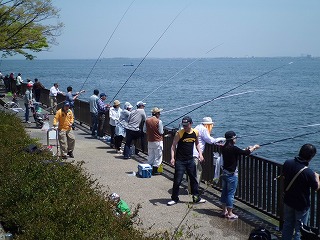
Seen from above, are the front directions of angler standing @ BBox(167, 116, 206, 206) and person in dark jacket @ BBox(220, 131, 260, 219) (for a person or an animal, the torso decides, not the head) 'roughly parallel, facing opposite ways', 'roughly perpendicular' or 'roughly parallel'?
roughly perpendicular

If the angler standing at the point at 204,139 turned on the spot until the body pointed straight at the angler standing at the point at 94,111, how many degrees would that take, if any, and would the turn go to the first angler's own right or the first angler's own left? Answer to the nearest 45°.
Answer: approximately 135° to the first angler's own left

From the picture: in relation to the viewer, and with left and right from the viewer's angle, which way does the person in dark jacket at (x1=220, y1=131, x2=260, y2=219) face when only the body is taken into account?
facing to the right of the viewer

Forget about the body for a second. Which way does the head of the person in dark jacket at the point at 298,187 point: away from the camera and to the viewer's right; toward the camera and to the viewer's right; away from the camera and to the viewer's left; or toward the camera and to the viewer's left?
away from the camera and to the viewer's right

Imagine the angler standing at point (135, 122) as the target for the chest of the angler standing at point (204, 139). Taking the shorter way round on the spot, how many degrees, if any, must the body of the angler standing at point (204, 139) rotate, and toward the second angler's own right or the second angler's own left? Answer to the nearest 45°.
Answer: approximately 135° to the second angler's own left

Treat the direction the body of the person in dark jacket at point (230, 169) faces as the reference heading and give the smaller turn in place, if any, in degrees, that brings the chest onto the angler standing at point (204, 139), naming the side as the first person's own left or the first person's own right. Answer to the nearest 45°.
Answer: approximately 135° to the first person's own left

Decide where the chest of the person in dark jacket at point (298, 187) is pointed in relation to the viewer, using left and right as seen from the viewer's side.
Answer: facing away from the viewer and to the right of the viewer
